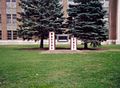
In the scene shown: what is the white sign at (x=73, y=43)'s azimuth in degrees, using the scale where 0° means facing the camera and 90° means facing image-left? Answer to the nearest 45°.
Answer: approximately 0°

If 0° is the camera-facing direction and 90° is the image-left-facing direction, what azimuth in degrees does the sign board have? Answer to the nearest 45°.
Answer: approximately 0°

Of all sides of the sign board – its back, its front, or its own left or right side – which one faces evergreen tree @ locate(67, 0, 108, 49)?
left

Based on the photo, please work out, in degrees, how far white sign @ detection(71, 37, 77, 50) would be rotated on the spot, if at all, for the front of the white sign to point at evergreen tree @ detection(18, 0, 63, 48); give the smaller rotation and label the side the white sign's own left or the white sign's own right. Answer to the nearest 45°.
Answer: approximately 135° to the white sign's own right
